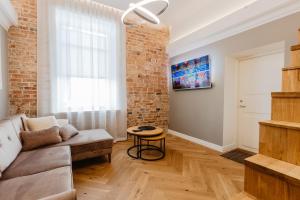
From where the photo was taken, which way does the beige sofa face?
to the viewer's right

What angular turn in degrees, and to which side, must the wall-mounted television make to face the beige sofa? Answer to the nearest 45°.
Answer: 0° — it already faces it

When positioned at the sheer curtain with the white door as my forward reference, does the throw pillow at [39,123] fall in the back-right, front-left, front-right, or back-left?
back-right

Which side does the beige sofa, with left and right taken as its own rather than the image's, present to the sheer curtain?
left

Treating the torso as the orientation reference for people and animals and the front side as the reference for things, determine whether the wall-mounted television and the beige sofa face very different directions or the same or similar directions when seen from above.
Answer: very different directions

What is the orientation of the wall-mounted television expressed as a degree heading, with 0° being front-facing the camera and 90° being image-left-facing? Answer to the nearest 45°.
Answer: approximately 45°

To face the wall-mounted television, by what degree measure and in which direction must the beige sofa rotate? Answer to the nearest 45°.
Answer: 0° — it already faces it

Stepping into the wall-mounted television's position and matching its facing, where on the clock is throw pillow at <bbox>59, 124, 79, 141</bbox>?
The throw pillow is roughly at 12 o'clock from the wall-mounted television.

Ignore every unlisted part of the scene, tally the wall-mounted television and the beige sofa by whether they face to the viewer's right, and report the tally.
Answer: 1

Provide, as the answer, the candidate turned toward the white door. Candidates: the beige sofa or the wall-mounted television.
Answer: the beige sofa

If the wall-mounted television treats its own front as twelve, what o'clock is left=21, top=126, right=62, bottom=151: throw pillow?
The throw pillow is roughly at 12 o'clock from the wall-mounted television.

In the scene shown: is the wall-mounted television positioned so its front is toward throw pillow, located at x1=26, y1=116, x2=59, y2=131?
yes
